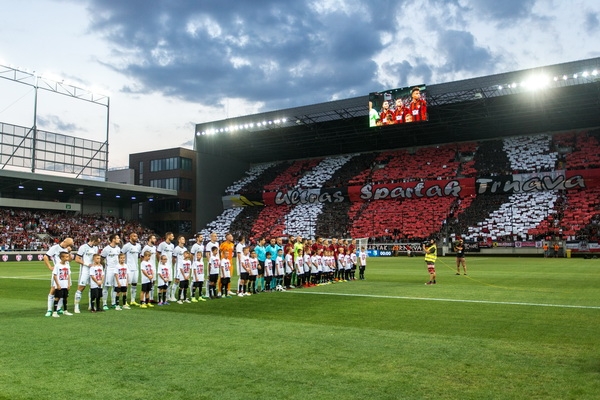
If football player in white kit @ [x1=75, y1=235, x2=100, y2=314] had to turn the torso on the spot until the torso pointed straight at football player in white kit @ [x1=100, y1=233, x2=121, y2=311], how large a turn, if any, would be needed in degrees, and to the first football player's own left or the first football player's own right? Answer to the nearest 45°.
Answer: approximately 45° to the first football player's own left

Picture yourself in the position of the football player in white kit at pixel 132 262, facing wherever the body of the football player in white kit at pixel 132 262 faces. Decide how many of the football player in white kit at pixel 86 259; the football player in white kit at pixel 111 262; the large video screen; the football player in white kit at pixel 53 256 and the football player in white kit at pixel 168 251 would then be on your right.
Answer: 3

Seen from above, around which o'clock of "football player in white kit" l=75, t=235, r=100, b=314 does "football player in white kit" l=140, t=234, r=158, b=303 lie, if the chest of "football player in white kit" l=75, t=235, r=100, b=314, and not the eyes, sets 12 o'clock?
"football player in white kit" l=140, t=234, r=158, b=303 is roughly at 10 o'clock from "football player in white kit" l=75, t=235, r=100, b=314.

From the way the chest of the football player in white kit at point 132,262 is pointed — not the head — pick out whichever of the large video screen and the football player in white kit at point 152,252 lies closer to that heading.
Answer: the football player in white kit

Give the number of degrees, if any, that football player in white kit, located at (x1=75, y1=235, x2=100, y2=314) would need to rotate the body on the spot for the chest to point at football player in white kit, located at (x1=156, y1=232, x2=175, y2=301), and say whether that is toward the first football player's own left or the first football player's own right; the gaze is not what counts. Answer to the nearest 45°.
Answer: approximately 45° to the first football player's own left

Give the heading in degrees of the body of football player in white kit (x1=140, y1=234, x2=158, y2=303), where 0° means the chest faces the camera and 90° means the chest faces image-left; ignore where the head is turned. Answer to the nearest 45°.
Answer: approximately 315°

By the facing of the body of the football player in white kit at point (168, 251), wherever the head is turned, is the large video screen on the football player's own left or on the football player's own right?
on the football player's own left
